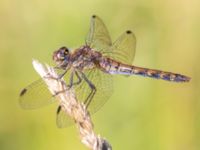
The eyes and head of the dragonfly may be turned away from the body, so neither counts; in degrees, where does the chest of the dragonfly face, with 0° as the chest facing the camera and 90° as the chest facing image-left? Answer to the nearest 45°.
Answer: approximately 90°
